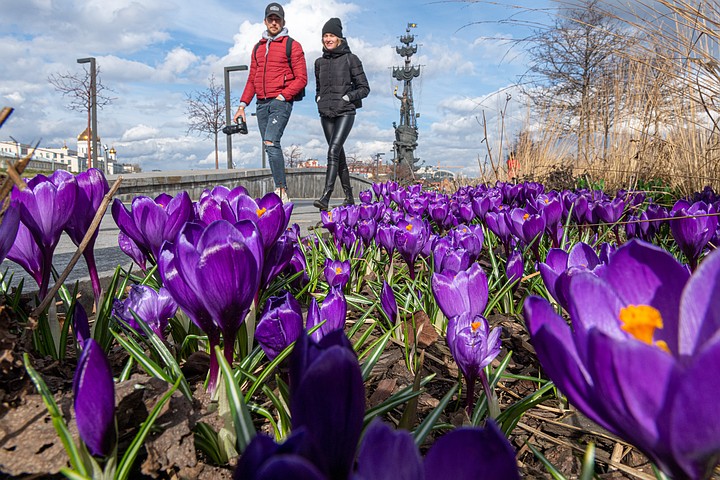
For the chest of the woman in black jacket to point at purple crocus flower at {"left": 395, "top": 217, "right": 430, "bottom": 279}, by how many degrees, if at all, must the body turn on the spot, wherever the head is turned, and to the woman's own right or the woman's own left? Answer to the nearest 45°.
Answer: approximately 45° to the woman's own left

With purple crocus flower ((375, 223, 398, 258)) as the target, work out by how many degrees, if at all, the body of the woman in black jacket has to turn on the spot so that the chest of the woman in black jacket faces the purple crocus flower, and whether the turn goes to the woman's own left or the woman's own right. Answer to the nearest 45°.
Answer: approximately 45° to the woman's own left

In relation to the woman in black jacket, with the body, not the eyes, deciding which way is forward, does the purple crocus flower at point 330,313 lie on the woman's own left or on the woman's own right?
on the woman's own left

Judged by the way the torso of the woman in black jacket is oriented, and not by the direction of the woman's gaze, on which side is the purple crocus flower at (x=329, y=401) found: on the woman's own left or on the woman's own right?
on the woman's own left

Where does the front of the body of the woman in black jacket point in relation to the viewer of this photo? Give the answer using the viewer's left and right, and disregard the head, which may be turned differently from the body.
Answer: facing the viewer and to the left of the viewer

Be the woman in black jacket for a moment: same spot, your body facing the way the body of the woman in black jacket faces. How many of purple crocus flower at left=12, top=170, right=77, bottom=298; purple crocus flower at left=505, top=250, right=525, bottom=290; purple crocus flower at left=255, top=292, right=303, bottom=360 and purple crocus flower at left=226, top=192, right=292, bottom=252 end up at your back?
0

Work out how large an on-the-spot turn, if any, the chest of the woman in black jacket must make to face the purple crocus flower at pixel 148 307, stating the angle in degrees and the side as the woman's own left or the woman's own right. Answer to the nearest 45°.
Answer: approximately 45° to the woman's own left

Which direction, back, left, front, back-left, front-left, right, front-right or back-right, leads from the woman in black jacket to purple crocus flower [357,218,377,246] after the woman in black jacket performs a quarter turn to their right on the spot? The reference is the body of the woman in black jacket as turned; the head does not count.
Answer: back-left

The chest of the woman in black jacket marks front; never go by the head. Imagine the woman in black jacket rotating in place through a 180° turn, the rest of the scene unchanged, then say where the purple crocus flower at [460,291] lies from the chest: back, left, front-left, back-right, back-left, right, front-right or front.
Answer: back-right

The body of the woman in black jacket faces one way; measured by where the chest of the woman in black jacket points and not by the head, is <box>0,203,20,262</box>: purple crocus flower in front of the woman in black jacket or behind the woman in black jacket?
in front

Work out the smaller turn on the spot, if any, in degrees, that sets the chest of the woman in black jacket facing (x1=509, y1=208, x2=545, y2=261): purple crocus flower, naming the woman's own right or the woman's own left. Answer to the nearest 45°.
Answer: approximately 45° to the woman's own left

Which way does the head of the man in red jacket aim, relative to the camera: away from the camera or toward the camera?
toward the camera

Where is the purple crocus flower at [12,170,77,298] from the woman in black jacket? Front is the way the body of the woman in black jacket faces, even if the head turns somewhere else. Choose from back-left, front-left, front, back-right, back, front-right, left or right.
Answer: front-left

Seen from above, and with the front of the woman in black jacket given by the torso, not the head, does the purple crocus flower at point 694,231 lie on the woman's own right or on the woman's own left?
on the woman's own left
